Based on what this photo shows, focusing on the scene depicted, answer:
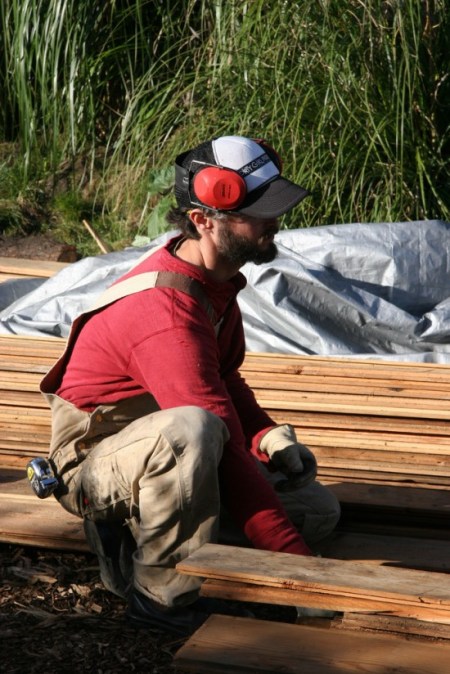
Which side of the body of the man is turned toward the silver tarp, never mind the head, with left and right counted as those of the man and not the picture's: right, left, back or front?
left

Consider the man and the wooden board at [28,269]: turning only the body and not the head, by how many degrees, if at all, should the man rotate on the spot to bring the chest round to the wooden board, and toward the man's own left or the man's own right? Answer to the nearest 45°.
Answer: approximately 90° to the man's own left

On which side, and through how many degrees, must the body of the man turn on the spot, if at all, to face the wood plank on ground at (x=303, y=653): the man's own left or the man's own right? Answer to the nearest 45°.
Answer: approximately 90° to the man's own right

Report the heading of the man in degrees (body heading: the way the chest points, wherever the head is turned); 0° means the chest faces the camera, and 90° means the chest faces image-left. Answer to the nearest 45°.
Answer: approximately 270°

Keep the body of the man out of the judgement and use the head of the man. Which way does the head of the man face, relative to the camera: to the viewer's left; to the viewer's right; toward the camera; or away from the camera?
to the viewer's right
